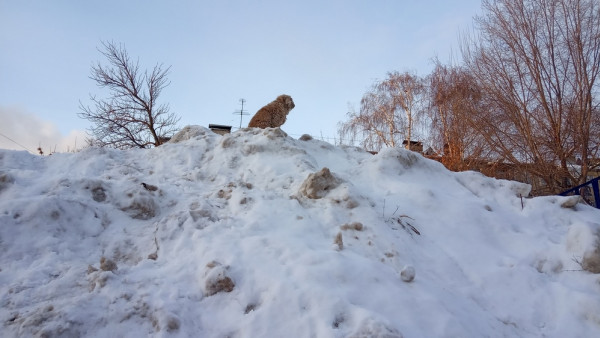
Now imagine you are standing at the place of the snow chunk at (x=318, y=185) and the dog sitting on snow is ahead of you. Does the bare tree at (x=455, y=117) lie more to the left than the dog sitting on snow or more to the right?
right

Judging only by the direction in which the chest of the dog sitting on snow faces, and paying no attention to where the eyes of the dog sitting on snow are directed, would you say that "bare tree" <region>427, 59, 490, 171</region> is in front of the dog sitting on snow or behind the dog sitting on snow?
in front

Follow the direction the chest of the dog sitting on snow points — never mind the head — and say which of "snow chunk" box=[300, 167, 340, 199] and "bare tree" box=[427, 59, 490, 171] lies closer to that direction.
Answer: the bare tree

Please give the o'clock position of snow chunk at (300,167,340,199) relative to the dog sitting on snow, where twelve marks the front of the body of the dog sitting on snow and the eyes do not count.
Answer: The snow chunk is roughly at 3 o'clock from the dog sitting on snow.

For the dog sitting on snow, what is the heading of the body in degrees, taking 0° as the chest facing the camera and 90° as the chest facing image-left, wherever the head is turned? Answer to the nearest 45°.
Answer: approximately 270°
